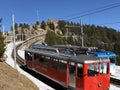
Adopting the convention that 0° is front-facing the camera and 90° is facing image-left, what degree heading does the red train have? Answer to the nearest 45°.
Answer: approximately 315°
